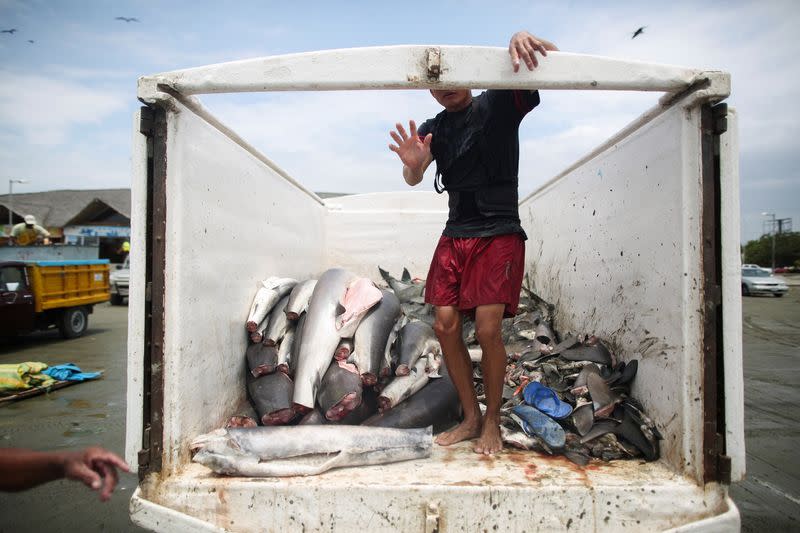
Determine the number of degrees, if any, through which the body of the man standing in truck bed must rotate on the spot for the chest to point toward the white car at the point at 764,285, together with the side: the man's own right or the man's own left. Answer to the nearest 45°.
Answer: approximately 180°

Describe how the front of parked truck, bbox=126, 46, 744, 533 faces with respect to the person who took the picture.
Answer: facing away from the viewer

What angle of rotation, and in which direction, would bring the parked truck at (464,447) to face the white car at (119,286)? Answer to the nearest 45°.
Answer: approximately 45° to its left

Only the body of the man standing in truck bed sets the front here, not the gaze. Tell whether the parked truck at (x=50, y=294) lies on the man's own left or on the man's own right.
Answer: on the man's own right

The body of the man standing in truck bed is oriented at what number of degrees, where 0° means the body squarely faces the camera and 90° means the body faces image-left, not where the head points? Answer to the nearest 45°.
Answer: approximately 45°

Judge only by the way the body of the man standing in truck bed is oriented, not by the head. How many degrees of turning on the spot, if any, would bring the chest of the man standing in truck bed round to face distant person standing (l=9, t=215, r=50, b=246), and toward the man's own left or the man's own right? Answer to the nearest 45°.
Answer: approximately 90° to the man's own right

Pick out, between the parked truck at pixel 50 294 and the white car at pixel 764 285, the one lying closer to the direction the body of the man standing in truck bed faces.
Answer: the parked truck
